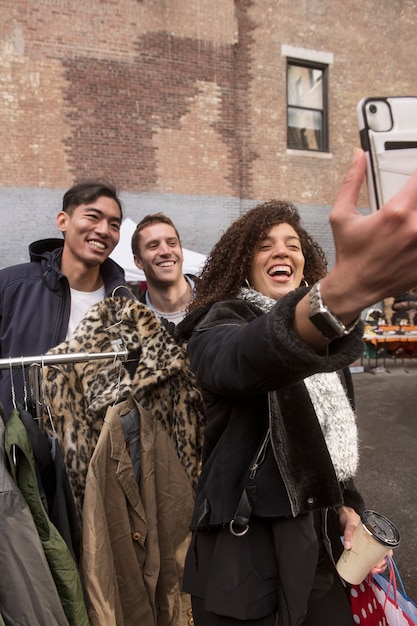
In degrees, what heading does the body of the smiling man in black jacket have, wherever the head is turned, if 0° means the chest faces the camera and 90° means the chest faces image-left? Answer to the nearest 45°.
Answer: approximately 315°

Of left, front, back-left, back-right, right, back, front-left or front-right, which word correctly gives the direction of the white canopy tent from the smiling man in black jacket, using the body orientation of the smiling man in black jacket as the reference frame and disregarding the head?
back-left

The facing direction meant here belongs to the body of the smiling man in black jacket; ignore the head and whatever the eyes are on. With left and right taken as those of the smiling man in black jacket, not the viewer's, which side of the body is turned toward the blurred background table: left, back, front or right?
left
